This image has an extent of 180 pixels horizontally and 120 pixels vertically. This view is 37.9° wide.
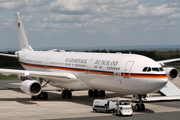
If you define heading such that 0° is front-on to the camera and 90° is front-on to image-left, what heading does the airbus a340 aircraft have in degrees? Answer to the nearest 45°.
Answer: approximately 315°

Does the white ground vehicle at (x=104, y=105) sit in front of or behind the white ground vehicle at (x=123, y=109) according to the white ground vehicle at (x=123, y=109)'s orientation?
behind

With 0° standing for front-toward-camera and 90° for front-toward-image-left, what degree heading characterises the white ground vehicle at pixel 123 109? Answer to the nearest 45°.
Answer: approximately 315°

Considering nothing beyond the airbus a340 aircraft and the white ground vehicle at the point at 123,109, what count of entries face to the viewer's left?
0

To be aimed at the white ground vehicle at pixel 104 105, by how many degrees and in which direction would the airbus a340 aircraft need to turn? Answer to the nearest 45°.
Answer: approximately 45° to its right
